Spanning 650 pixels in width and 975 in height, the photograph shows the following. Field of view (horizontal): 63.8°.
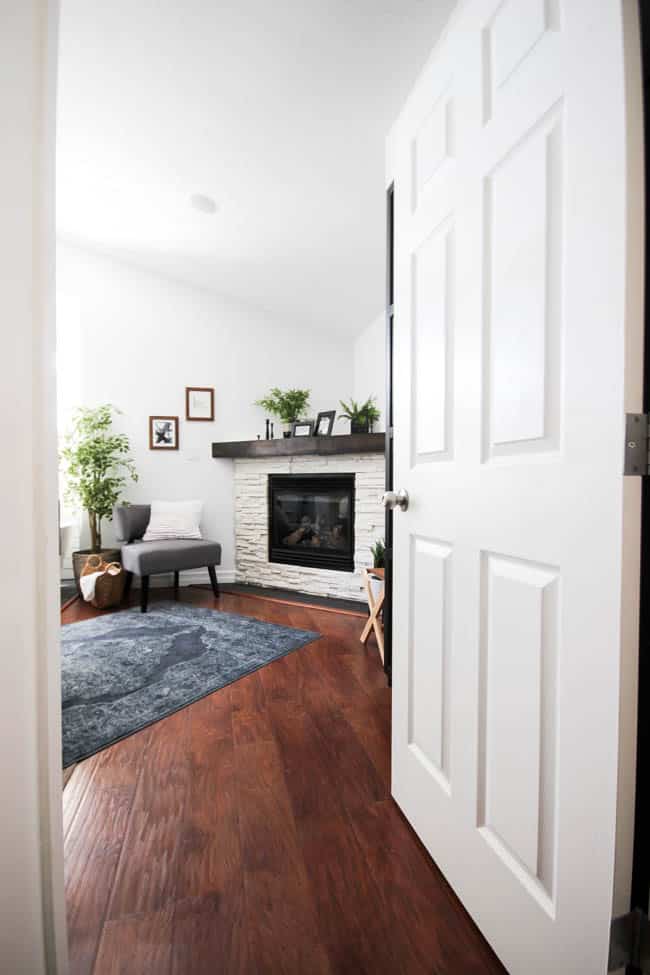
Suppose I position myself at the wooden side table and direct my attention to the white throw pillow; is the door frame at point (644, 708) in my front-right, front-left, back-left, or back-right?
back-left

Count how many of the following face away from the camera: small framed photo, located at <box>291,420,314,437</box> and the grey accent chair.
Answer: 0

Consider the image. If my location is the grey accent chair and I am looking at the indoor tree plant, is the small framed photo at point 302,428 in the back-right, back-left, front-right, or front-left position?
back-right

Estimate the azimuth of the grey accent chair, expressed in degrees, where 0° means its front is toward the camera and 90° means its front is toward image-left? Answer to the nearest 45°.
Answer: approximately 315°

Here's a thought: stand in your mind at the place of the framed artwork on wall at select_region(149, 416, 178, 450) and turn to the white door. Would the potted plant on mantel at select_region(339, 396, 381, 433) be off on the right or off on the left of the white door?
left

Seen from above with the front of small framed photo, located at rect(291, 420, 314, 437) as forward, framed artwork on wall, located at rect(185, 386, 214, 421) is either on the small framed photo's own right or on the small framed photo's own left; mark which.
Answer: on the small framed photo's own right

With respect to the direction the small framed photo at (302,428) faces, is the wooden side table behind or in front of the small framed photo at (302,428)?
in front

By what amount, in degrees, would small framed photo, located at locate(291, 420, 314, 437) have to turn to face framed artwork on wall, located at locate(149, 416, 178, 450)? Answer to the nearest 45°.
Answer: approximately 90° to its right

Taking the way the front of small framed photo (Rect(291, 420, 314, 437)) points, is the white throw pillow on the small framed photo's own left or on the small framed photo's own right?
on the small framed photo's own right

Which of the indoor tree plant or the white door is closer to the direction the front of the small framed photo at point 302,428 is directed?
the white door
